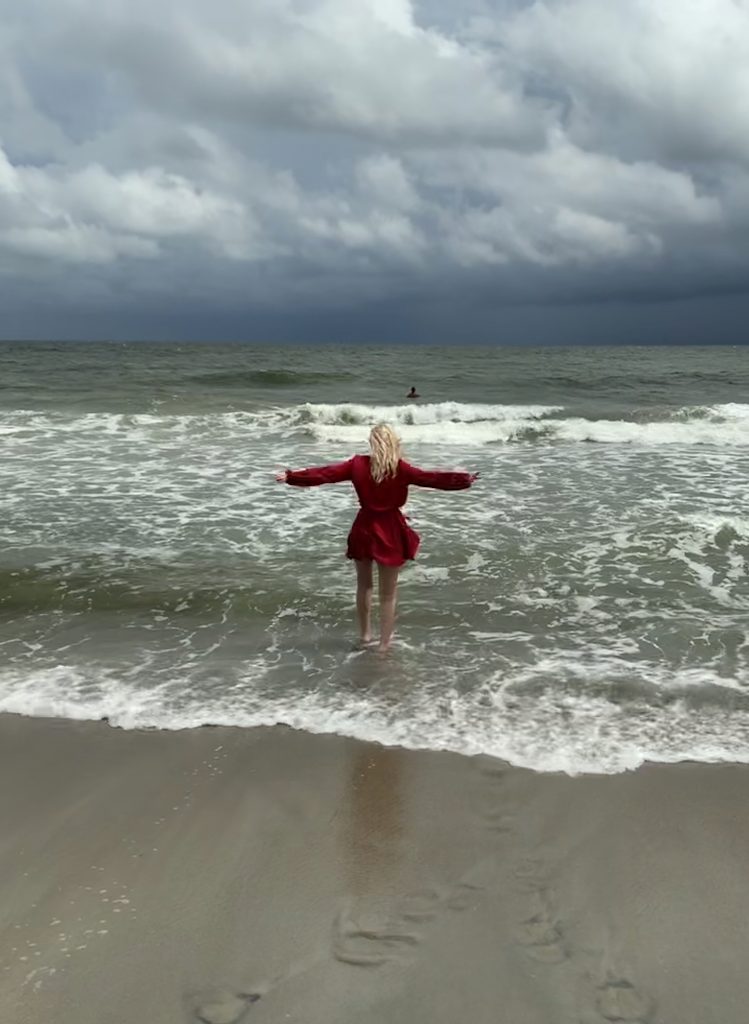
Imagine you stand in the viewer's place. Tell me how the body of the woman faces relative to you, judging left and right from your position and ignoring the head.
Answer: facing away from the viewer

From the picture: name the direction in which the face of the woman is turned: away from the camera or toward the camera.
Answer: away from the camera
